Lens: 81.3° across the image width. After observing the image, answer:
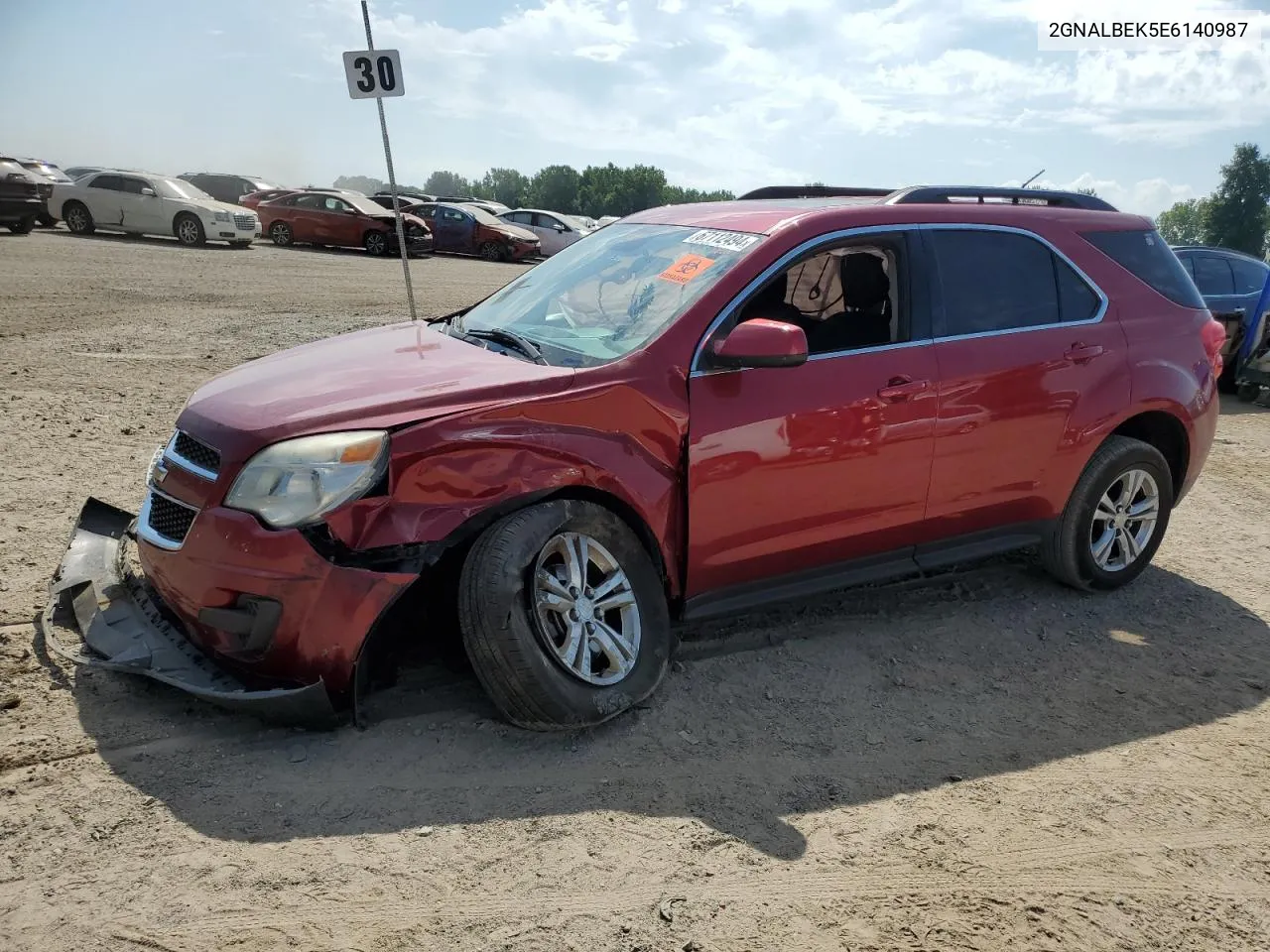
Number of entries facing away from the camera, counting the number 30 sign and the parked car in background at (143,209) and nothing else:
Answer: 0

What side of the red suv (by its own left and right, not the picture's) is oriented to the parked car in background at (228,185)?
right

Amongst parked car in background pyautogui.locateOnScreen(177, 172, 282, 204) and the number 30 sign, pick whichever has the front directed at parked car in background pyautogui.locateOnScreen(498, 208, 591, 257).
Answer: parked car in background pyautogui.locateOnScreen(177, 172, 282, 204)

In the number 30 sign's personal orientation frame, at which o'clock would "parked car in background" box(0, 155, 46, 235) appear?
The parked car in background is roughly at 5 o'clock from the number 30 sign.

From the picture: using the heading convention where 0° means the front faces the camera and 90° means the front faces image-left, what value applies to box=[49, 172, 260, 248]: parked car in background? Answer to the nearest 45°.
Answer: approximately 315°

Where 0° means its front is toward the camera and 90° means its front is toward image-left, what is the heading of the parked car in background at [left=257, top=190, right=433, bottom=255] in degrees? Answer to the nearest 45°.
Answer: approximately 315°

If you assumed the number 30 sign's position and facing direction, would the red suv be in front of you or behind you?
in front

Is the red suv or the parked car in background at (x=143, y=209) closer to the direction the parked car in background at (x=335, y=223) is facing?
the red suv

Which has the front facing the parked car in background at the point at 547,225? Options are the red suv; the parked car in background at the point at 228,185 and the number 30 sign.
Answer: the parked car in background at the point at 228,185

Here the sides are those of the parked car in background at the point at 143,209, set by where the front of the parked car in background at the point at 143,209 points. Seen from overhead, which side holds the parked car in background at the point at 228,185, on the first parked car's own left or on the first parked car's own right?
on the first parked car's own left

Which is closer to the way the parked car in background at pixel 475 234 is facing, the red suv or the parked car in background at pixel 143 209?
the red suv

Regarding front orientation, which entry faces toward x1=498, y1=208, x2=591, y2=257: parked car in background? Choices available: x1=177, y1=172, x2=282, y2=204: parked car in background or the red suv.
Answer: x1=177, y1=172, x2=282, y2=204: parked car in background

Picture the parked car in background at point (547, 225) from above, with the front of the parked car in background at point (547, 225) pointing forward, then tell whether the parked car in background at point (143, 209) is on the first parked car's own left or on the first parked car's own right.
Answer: on the first parked car's own right
